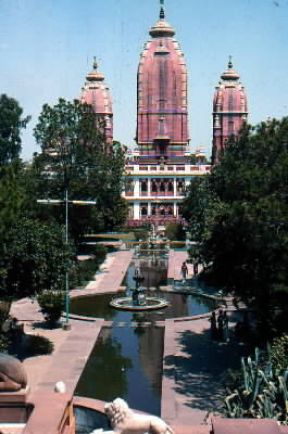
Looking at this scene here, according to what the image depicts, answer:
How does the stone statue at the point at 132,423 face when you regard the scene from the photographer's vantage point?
facing to the left of the viewer

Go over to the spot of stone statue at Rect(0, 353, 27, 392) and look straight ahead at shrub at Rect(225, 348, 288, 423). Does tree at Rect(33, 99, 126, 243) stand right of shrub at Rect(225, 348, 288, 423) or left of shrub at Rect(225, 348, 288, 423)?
left

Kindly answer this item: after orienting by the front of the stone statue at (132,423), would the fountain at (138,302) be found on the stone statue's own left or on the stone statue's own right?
on the stone statue's own right

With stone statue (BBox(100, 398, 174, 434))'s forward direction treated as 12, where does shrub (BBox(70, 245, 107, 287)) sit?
The shrub is roughly at 3 o'clock from the stone statue.

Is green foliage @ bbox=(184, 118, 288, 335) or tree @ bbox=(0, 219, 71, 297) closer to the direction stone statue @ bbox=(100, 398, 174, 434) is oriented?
the tree

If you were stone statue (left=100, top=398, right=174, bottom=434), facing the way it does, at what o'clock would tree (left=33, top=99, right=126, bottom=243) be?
The tree is roughly at 3 o'clock from the stone statue.

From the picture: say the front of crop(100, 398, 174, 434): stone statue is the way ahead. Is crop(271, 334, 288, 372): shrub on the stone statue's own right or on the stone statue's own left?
on the stone statue's own right

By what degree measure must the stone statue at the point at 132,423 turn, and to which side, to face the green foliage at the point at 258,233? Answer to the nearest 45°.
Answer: approximately 90° to its right

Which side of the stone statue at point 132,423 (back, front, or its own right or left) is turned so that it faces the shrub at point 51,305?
right

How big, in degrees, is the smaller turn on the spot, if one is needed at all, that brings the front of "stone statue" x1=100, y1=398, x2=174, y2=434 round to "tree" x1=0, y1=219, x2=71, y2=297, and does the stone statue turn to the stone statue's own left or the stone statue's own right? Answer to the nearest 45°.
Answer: approximately 90° to the stone statue's own right

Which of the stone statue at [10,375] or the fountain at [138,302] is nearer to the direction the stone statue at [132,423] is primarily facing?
the stone statue

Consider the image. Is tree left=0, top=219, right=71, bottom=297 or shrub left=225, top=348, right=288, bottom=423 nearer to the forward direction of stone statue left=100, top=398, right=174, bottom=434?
the tree

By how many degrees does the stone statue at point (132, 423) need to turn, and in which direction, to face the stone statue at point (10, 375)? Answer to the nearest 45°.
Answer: approximately 45° to its right
